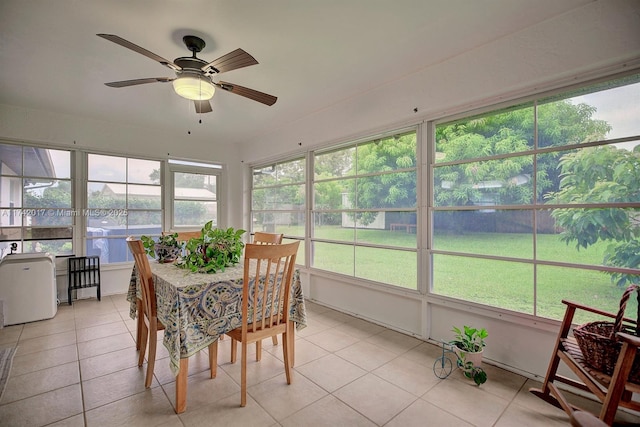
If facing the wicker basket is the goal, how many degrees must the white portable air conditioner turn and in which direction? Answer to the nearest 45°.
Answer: approximately 45° to its left

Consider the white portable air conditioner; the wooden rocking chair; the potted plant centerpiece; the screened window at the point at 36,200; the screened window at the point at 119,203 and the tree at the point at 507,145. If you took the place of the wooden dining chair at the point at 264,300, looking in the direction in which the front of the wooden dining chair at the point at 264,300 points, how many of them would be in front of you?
4

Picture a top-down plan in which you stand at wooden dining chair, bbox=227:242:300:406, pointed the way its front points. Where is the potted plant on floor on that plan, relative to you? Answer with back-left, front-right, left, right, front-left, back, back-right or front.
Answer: back-right

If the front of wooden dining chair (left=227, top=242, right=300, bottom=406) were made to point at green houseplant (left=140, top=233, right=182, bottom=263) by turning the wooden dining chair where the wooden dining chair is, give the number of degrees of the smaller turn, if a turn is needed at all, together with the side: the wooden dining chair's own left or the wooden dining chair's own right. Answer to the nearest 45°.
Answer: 0° — it already faces it

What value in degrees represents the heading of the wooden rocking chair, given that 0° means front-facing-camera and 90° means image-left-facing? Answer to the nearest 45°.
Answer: approximately 45°

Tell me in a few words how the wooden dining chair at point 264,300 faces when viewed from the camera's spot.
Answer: facing away from the viewer and to the left of the viewer
